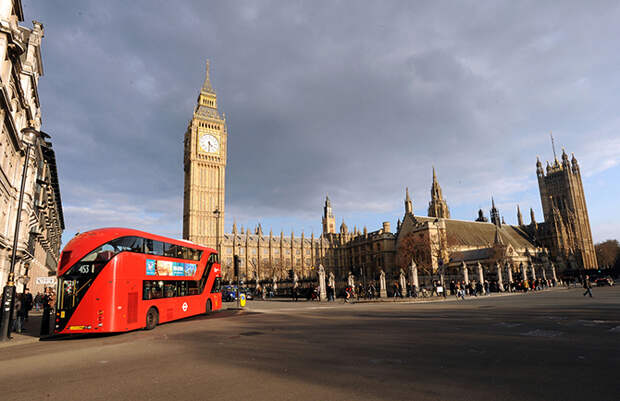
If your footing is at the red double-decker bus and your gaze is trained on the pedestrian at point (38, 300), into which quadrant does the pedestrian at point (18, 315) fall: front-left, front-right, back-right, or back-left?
front-left

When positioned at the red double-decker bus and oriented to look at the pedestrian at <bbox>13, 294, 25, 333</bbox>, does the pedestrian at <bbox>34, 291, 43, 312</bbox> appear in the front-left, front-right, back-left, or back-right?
front-right

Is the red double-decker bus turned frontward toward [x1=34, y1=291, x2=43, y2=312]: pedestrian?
no
